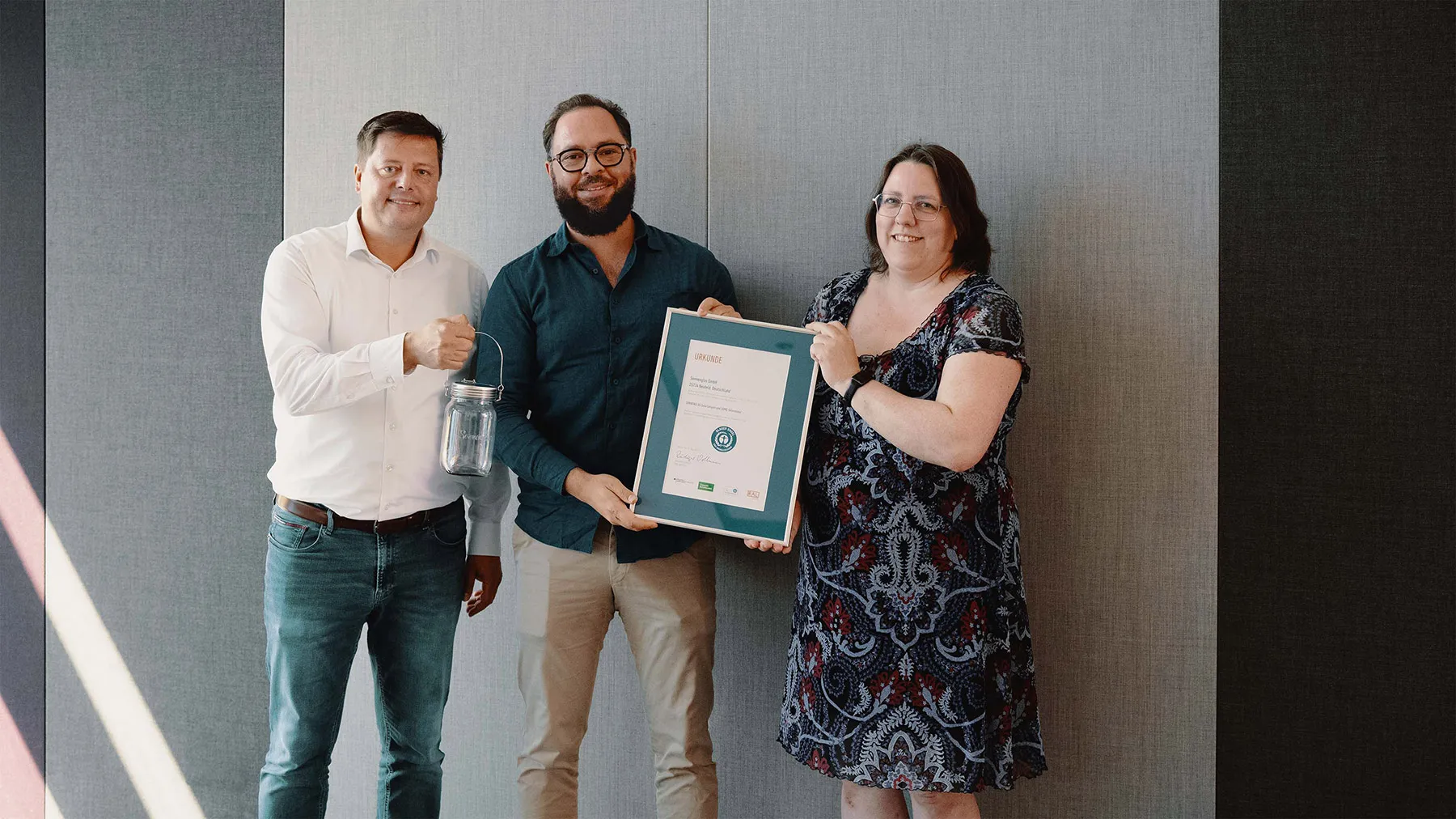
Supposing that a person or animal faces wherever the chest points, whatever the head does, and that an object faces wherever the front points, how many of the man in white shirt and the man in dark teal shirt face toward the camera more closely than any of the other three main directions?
2

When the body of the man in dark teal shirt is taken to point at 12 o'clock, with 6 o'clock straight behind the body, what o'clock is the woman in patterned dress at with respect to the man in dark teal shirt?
The woman in patterned dress is roughly at 10 o'clock from the man in dark teal shirt.

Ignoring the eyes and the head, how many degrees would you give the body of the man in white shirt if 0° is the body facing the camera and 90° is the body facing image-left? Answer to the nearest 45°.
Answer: approximately 0°

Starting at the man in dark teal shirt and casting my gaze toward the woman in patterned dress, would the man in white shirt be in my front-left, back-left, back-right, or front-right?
back-right

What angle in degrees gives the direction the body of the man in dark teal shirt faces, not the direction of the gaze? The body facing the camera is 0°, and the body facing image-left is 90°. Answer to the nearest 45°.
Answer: approximately 0°

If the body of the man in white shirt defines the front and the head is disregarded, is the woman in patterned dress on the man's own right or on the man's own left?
on the man's own left

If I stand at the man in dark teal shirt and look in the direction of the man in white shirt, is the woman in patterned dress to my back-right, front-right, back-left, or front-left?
back-left

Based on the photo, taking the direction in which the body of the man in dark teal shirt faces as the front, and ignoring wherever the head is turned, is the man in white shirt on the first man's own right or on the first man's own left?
on the first man's own right
